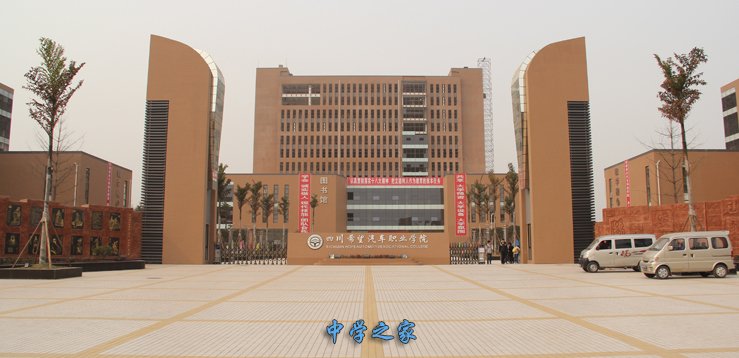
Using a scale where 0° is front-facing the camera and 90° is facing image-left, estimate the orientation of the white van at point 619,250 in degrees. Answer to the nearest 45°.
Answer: approximately 90°

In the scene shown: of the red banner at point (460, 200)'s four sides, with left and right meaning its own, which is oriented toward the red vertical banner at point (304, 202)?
right

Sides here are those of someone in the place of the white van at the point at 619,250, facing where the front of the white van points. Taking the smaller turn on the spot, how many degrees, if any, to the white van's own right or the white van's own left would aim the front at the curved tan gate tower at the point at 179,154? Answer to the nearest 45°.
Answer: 0° — it already faces it

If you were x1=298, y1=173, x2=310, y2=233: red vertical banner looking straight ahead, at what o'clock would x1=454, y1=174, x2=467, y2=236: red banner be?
The red banner is roughly at 10 o'clock from the red vertical banner.

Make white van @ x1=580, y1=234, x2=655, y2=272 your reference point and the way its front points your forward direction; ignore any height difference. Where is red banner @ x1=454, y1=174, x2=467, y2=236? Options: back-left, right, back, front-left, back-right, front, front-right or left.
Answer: front-right

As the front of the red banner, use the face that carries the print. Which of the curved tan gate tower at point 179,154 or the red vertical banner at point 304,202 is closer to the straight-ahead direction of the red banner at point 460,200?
the curved tan gate tower

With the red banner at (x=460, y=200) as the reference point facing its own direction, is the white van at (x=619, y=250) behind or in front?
in front

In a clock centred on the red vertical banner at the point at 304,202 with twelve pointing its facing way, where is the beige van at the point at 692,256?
The beige van is roughly at 11 o'clock from the red vertical banner.

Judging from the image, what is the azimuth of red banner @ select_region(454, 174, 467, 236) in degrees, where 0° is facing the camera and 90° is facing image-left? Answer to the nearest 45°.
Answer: approximately 0°
